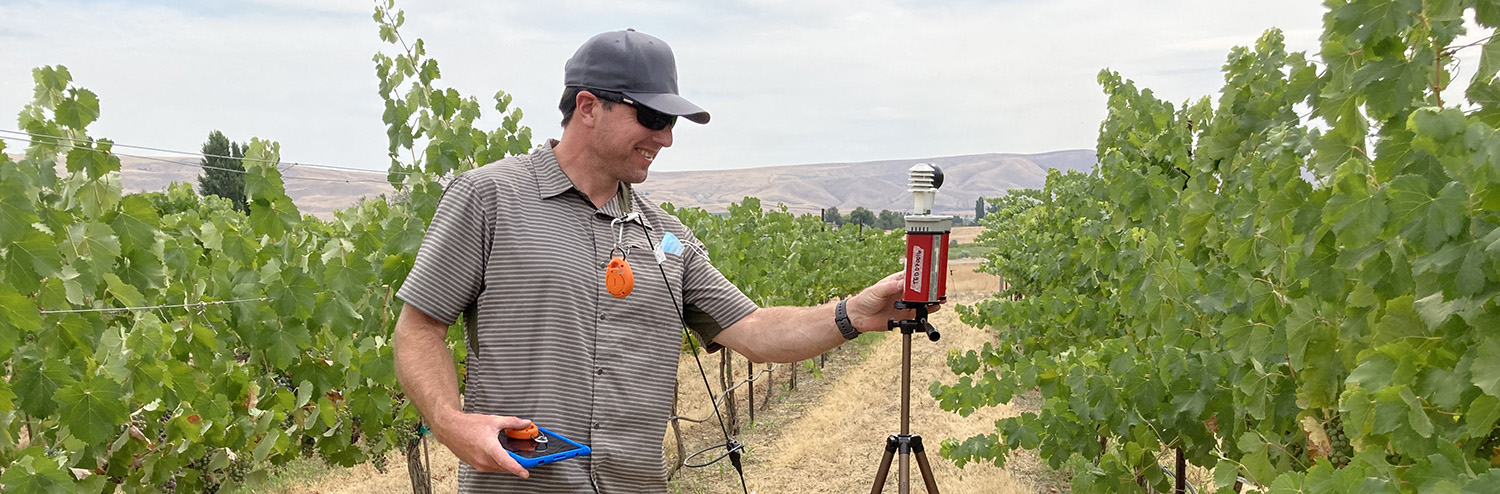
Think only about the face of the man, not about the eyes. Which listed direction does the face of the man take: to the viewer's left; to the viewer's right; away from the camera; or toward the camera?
to the viewer's right

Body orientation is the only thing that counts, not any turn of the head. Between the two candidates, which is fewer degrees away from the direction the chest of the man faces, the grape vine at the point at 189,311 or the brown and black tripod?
the brown and black tripod

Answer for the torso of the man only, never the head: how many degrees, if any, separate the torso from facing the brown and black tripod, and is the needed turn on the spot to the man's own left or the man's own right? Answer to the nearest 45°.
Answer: approximately 45° to the man's own left

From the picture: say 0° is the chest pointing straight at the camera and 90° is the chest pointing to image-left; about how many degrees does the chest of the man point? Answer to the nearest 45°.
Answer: approximately 315°
